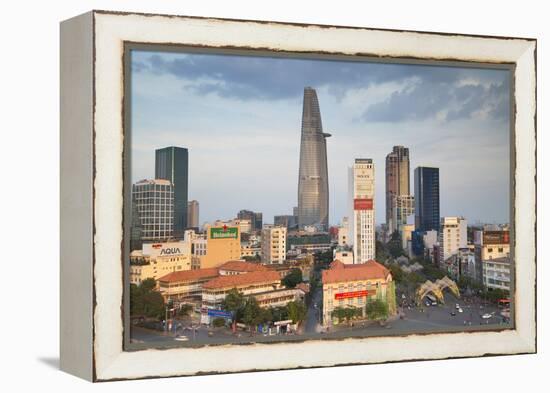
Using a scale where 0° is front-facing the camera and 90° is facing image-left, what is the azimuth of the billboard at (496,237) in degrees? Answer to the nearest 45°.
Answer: approximately 0°

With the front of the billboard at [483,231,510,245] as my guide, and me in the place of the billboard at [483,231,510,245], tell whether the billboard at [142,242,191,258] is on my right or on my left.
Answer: on my right

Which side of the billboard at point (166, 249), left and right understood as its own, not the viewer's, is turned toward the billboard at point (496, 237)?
left

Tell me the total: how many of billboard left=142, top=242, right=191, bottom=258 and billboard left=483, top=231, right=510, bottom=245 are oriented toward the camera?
2
